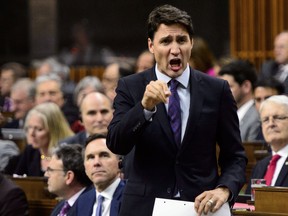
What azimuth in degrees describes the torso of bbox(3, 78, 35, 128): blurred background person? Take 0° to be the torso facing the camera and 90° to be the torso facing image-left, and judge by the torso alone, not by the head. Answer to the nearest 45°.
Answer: approximately 45°

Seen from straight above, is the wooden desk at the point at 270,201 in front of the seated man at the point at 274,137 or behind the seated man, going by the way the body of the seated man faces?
in front

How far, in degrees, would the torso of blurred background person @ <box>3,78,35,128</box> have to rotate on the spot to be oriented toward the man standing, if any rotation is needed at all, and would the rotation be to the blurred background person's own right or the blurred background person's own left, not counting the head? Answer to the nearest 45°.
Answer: approximately 45° to the blurred background person's own left

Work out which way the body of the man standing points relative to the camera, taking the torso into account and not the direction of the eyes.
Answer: toward the camera

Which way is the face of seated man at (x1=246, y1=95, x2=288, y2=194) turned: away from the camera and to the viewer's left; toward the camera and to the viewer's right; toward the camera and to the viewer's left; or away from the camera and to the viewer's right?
toward the camera and to the viewer's left

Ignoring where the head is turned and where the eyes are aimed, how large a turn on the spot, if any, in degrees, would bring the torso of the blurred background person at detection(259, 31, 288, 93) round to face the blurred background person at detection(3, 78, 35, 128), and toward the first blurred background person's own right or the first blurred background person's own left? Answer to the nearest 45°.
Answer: approximately 45° to the first blurred background person's own right

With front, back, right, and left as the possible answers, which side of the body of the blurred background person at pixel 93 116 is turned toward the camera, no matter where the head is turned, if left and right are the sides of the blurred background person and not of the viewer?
front

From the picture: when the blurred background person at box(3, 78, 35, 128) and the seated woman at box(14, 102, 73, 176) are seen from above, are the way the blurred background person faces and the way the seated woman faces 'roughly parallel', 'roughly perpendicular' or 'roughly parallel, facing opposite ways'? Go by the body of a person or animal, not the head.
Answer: roughly parallel

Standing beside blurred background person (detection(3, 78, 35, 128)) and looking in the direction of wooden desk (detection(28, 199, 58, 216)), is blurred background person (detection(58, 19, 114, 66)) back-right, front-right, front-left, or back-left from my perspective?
back-left

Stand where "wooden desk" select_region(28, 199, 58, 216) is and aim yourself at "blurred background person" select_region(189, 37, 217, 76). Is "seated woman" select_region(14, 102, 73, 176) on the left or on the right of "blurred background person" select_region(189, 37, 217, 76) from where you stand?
left

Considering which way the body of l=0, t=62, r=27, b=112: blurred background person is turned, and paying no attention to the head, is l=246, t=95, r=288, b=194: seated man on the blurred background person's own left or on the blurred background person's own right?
on the blurred background person's own left

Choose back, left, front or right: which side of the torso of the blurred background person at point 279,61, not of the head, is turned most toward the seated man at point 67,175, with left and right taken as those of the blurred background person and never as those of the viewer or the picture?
front

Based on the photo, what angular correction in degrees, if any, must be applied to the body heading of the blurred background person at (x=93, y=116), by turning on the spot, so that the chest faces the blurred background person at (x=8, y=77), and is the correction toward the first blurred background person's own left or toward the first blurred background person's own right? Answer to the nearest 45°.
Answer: approximately 180°
